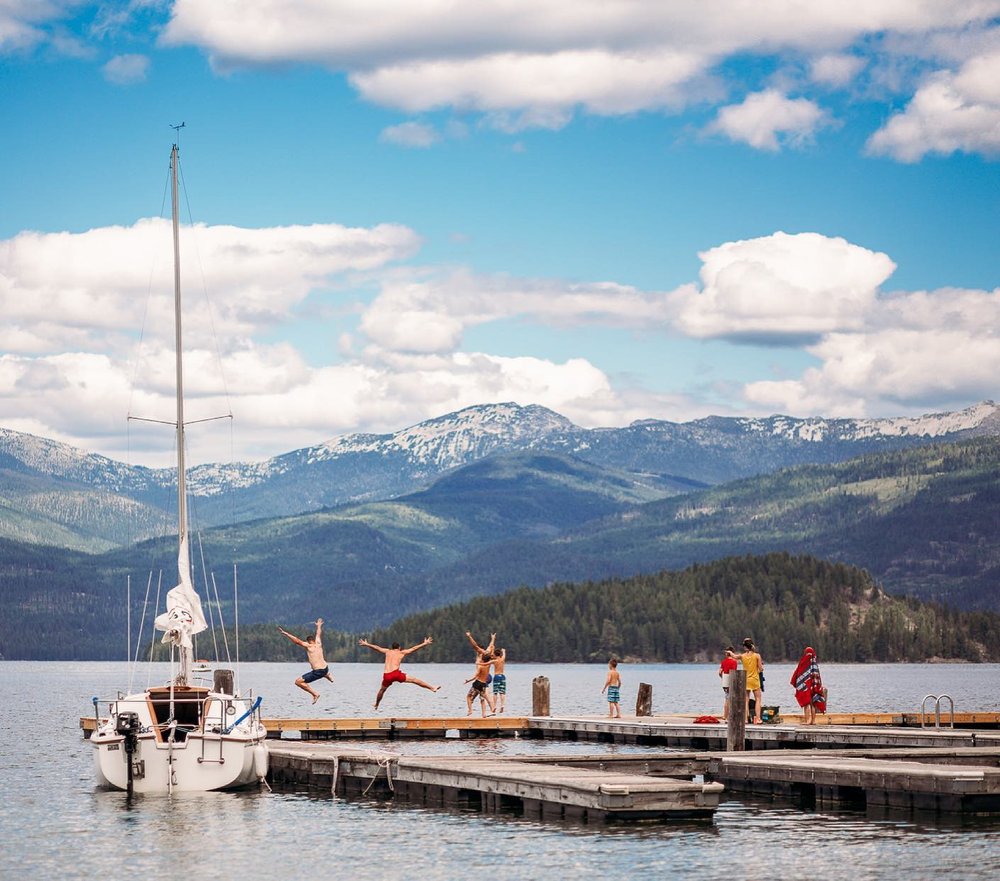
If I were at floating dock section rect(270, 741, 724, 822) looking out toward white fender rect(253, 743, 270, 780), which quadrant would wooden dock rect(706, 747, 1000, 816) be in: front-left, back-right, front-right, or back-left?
back-right

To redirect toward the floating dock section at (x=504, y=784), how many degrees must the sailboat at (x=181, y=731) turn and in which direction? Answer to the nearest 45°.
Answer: approximately 135° to its right

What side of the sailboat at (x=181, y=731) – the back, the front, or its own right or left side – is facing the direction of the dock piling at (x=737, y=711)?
right

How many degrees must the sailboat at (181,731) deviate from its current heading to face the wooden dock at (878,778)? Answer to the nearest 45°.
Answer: approximately 90° to its right

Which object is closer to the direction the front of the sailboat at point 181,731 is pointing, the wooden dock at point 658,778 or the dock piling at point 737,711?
the dock piling

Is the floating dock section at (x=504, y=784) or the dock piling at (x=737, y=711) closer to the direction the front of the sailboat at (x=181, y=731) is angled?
the dock piling

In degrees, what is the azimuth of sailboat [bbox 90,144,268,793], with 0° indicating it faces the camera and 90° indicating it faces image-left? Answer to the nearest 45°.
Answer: approximately 180°

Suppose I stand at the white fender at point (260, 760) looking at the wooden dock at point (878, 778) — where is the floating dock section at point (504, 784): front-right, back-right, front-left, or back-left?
front-right

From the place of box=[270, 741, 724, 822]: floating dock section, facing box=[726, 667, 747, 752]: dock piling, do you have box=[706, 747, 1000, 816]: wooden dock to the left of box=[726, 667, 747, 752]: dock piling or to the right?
right
